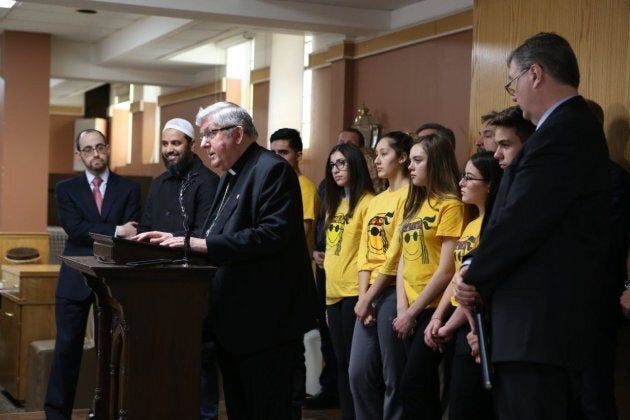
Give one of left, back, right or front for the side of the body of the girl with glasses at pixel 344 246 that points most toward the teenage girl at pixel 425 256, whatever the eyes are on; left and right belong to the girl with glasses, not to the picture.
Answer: left

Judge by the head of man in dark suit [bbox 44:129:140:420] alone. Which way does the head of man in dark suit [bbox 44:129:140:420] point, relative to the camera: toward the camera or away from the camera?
toward the camera

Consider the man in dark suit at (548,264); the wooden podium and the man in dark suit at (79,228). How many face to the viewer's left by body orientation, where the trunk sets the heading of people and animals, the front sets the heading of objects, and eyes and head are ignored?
2

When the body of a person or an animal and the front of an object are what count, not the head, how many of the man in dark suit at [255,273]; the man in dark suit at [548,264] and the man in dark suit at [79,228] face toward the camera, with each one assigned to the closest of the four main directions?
1

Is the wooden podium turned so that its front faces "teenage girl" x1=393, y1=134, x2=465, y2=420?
no

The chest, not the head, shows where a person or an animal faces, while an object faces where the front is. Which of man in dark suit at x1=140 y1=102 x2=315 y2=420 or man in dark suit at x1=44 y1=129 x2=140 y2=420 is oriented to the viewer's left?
man in dark suit at x1=140 y1=102 x2=315 y2=420

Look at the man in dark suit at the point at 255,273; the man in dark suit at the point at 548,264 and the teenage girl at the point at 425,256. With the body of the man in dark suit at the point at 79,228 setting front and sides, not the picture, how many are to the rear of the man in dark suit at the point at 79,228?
0

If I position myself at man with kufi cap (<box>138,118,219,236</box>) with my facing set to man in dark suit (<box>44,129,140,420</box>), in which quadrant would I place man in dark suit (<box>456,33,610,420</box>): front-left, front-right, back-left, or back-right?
back-left

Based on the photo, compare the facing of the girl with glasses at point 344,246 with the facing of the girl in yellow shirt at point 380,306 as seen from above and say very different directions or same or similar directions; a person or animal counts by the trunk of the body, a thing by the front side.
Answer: same or similar directions

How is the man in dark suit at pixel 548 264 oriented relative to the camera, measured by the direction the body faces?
to the viewer's left

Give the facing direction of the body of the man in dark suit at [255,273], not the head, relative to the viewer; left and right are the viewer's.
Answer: facing to the left of the viewer

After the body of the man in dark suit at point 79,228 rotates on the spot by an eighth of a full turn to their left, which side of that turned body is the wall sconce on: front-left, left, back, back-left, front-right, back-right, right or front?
left

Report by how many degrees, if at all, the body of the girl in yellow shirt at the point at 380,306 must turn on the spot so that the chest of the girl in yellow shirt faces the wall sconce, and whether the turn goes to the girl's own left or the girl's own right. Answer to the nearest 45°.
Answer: approximately 135° to the girl's own right

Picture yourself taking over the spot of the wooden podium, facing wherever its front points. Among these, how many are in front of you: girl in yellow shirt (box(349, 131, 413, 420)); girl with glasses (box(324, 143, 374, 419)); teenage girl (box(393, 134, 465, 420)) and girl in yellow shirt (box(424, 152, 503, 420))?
0

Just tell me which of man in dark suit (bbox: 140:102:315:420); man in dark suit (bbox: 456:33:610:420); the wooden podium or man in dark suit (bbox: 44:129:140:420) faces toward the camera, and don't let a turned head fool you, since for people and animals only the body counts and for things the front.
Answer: man in dark suit (bbox: 44:129:140:420)

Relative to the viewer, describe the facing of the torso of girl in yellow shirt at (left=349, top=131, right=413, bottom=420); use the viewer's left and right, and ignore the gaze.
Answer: facing the viewer and to the left of the viewer

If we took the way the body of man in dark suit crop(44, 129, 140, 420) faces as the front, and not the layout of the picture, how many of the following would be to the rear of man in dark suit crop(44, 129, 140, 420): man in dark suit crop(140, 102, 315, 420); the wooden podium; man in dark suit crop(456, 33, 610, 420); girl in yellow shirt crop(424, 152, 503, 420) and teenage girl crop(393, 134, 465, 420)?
0
